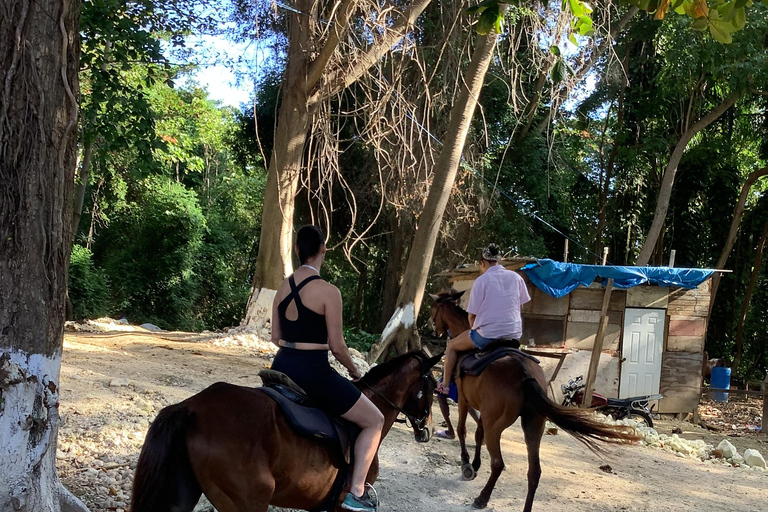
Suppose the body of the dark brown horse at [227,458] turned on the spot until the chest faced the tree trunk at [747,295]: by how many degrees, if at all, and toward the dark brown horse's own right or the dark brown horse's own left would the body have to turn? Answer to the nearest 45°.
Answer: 0° — it already faces it

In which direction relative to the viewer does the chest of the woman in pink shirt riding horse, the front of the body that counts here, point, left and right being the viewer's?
facing away from the viewer and to the left of the viewer

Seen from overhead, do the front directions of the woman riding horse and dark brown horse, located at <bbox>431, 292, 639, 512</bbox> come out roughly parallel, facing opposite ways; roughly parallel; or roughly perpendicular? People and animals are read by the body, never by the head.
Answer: roughly perpendicular

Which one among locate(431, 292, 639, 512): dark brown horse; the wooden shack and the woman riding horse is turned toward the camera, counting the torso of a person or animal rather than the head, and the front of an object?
the wooden shack

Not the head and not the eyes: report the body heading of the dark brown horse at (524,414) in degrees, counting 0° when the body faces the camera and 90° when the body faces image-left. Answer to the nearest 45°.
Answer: approximately 135°

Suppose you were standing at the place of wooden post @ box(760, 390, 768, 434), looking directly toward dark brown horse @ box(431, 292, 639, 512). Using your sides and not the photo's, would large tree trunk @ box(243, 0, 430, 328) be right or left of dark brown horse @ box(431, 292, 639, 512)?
right

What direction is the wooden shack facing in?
toward the camera

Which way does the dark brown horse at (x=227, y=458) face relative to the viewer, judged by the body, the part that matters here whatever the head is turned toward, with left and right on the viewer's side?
facing away from the viewer and to the right of the viewer

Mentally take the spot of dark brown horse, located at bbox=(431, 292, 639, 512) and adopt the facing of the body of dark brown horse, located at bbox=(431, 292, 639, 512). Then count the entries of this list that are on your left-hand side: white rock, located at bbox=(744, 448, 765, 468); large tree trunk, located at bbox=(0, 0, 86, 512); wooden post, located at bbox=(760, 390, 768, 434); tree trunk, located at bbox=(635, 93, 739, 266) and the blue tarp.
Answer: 1

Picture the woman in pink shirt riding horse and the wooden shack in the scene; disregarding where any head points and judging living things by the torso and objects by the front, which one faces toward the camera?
the wooden shack

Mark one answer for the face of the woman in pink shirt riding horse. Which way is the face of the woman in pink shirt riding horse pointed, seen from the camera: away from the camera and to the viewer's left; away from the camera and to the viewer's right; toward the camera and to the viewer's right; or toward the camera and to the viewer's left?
away from the camera and to the viewer's left

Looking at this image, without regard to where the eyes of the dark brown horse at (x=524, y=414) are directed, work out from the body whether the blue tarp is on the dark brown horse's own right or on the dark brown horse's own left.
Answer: on the dark brown horse's own right

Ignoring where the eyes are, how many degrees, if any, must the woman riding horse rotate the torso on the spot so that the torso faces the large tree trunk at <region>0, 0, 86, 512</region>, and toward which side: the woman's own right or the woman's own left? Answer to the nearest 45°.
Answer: approximately 135° to the woman's own left

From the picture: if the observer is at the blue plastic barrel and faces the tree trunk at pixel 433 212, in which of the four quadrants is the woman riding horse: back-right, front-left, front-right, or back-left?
front-left

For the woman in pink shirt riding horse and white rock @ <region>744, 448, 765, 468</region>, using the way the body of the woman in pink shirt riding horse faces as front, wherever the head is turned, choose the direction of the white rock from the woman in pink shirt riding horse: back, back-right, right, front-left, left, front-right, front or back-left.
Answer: right

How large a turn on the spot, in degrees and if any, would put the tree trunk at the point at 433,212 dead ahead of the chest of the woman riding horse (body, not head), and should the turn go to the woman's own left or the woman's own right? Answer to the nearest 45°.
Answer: approximately 45° to the woman's own left

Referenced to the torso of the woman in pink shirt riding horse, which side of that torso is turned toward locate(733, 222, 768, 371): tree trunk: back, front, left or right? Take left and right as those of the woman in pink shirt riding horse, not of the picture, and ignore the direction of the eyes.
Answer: right

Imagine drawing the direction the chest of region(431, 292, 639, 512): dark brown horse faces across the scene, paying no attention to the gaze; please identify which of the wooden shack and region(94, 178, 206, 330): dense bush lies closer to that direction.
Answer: the dense bush

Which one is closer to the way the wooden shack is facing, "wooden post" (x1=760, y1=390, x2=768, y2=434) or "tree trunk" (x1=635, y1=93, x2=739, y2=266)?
the wooden post
